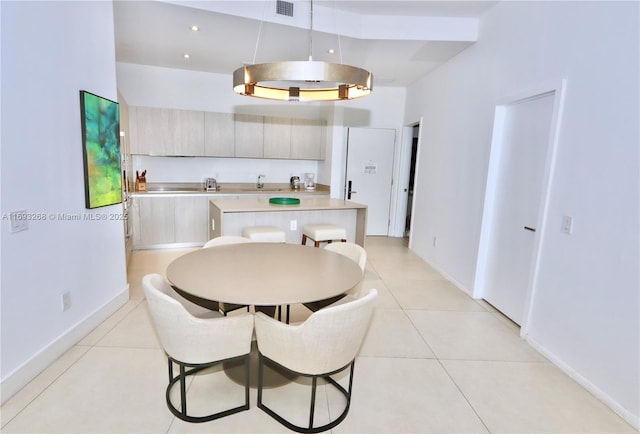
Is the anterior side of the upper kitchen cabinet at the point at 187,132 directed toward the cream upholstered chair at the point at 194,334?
yes

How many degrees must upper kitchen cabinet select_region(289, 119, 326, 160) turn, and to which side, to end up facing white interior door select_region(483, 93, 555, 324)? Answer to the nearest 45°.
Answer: approximately 45° to its left

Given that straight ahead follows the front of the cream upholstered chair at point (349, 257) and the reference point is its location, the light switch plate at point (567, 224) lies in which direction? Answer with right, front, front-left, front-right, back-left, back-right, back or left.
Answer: back-left

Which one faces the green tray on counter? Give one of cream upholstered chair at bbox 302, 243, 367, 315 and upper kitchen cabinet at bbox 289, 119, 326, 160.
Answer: the upper kitchen cabinet

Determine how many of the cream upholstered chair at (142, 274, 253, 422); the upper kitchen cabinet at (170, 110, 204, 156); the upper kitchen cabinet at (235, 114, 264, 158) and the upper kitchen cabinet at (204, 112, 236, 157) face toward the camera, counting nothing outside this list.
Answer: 3

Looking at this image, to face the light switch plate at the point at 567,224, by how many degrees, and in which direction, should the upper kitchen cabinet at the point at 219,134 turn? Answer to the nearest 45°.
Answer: approximately 45° to its left

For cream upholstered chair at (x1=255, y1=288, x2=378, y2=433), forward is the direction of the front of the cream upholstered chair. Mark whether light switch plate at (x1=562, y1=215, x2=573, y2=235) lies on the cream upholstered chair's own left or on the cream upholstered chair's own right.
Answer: on the cream upholstered chair's own right

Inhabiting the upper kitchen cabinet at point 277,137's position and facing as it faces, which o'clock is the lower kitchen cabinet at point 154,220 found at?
The lower kitchen cabinet is roughly at 2 o'clock from the upper kitchen cabinet.

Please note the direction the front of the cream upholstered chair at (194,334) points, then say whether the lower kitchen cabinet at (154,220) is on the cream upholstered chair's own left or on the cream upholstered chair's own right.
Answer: on the cream upholstered chair's own left

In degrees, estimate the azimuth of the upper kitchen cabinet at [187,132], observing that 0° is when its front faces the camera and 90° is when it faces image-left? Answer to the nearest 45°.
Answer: approximately 0°

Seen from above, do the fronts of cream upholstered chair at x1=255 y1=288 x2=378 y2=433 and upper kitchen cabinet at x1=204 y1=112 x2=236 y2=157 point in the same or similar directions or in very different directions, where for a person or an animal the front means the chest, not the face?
very different directions
